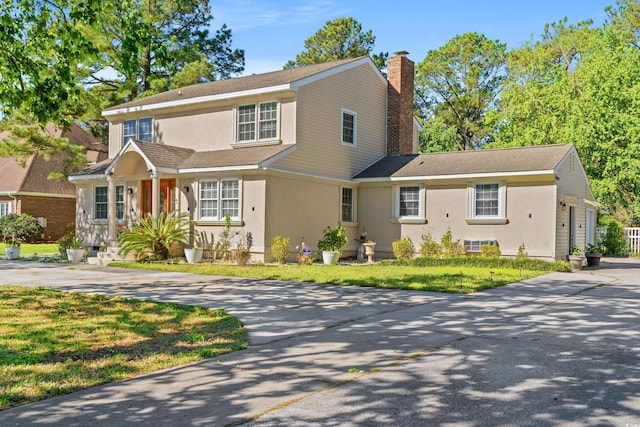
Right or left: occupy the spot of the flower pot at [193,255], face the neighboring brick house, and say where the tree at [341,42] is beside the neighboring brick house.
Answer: right

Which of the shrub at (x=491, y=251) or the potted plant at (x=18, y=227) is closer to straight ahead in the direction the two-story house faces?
the potted plant

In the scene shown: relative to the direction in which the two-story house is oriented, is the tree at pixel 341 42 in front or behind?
behind

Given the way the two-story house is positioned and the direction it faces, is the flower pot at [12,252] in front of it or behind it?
in front

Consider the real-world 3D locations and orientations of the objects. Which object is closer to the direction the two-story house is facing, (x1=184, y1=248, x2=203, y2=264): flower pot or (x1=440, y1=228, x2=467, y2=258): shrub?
the flower pot

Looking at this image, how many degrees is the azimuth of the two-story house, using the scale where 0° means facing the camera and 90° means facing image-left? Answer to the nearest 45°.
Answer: approximately 45°
